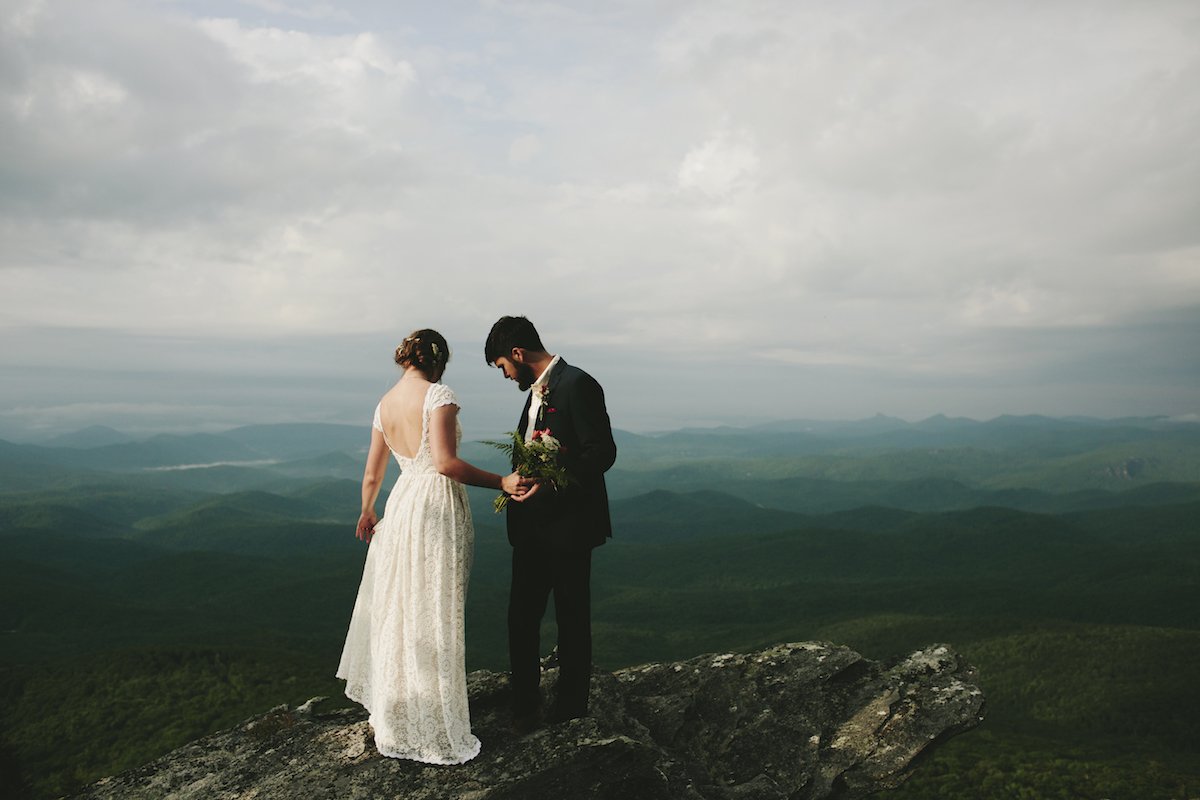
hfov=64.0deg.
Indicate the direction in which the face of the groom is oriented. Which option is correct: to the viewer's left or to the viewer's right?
to the viewer's left

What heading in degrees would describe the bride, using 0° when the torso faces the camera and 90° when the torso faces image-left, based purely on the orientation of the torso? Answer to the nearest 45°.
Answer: approximately 225°

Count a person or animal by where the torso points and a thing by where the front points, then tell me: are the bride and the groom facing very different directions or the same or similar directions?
very different directions

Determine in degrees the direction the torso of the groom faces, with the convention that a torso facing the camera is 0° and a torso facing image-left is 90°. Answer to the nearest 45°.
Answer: approximately 45°

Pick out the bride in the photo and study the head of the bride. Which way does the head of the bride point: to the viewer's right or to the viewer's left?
to the viewer's right

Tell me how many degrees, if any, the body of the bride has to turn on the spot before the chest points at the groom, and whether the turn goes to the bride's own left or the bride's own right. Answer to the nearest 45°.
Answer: approximately 45° to the bride's own right
